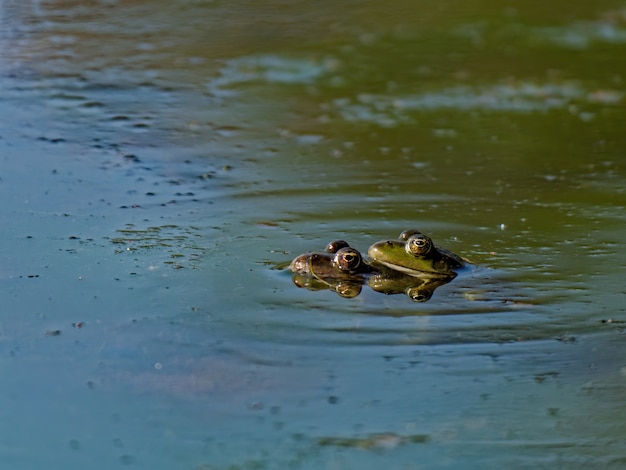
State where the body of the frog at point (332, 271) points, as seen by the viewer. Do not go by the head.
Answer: to the viewer's left
